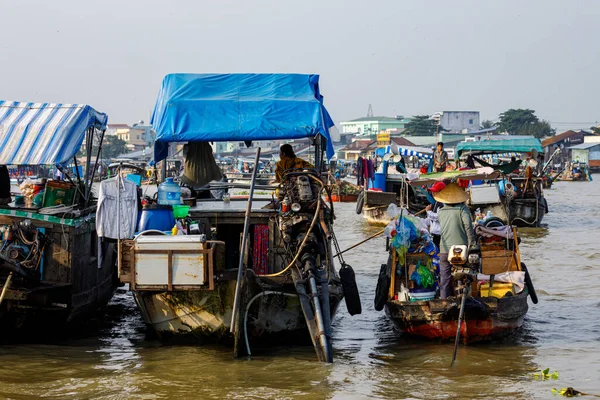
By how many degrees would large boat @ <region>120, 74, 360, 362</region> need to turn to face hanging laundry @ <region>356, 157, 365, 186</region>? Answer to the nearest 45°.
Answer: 0° — it already faces it

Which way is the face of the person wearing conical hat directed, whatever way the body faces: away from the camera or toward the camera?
away from the camera

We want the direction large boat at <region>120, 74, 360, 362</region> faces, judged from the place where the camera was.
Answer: facing away from the viewer

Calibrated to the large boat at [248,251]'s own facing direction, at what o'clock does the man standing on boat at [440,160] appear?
The man standing on boat is roughly at 1 o'clock from the large boat.

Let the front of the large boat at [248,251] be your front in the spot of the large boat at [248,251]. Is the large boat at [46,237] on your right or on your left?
on your left

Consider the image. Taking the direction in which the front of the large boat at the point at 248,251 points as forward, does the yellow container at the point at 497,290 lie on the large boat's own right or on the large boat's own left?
on the large boat's own right

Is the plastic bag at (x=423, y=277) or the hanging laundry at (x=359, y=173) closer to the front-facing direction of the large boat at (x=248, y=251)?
the hanging laundry

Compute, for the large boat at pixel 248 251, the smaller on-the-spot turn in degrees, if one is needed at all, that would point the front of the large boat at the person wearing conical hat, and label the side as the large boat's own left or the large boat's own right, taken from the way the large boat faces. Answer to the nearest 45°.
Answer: approximately 90° to the large boat's own right

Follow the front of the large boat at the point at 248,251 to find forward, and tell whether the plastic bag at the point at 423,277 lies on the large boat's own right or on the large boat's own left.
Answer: on the large boat's own right
